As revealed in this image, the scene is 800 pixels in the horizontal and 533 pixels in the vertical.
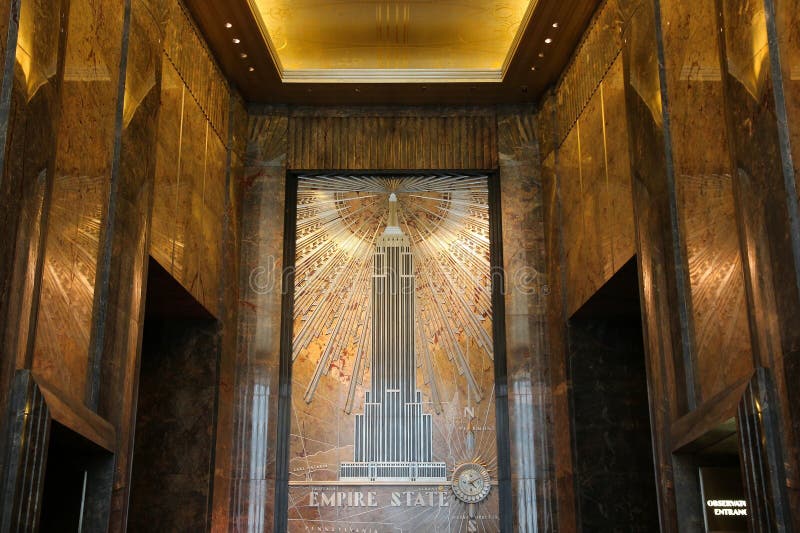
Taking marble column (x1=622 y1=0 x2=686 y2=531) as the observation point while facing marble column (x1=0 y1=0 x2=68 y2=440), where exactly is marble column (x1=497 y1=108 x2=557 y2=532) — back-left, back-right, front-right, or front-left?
back-right

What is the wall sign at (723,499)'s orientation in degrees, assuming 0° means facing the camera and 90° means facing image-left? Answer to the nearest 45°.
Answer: approximately 0°

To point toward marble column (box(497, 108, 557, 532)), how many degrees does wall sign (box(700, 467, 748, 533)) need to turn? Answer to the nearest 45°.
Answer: approximately 135° to its right
